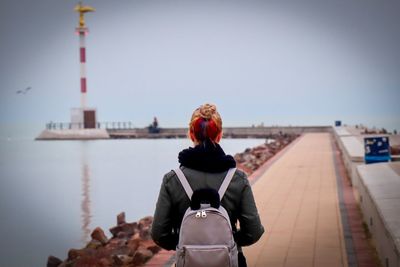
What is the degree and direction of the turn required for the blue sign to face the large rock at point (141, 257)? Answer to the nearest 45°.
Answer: approximately 45° to its right

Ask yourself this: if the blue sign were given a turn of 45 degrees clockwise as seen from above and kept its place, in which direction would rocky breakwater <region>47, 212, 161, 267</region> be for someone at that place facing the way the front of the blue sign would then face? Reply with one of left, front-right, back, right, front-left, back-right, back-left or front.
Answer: front

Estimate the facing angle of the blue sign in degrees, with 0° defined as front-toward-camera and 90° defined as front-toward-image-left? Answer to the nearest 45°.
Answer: approximately 0°

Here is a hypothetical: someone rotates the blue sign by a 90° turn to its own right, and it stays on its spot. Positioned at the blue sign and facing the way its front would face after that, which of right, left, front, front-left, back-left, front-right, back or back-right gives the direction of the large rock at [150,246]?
front-left
